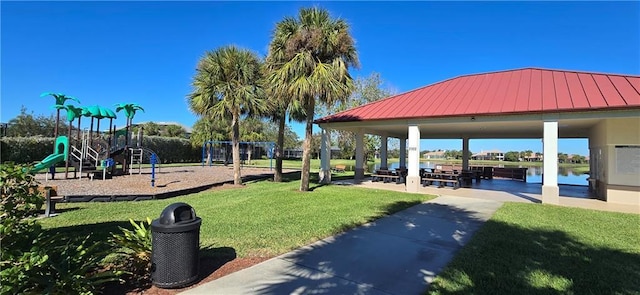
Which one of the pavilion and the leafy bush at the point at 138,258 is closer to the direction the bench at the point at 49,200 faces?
the pavilion

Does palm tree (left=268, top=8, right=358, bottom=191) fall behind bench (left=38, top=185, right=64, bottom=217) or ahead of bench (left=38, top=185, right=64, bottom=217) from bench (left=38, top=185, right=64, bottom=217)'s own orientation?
ahead

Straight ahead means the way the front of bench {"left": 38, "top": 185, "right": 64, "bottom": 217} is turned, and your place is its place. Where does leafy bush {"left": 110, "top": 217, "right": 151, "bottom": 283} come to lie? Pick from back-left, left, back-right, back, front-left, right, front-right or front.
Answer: right

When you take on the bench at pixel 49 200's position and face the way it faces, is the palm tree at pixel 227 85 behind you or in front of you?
in front

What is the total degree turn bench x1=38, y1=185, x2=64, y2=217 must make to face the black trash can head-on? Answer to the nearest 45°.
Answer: approximately 90° to its right

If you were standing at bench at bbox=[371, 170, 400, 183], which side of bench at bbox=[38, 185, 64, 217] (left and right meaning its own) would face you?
front

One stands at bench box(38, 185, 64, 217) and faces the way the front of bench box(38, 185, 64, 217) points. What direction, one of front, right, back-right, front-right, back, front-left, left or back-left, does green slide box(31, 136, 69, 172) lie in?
left

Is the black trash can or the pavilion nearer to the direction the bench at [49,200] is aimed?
the pavilion

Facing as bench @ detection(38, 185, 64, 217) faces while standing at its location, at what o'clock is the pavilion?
The pavilion is roughly at 1 o'clock from the bench.

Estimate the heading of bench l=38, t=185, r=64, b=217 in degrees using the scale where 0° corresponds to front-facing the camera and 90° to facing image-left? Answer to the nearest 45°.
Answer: approximately 270°

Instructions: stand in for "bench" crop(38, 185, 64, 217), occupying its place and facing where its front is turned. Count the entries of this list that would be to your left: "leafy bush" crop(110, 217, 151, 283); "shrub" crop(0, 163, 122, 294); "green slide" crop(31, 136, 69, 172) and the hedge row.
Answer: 2
